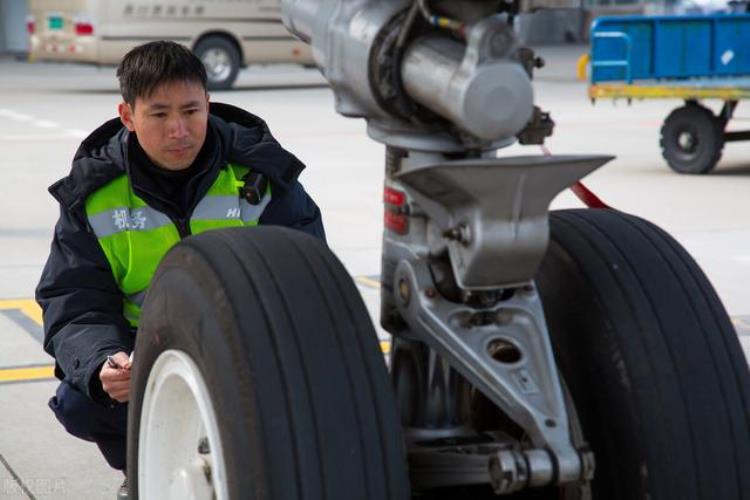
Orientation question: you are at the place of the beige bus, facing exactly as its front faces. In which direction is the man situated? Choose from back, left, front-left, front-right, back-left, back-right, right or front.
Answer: back-right

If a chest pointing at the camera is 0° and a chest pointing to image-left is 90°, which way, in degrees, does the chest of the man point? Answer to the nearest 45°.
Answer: approximately 315°

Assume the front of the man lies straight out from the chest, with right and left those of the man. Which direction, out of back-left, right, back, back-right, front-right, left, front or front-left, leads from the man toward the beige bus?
back-left

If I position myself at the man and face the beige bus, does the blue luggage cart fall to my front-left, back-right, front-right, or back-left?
front-right

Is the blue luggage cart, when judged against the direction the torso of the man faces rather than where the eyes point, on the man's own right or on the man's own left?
on the man's own left

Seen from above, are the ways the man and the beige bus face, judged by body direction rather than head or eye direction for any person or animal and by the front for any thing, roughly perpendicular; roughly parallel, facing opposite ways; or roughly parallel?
roughly perpendicular

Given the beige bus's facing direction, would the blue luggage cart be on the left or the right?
on its right
